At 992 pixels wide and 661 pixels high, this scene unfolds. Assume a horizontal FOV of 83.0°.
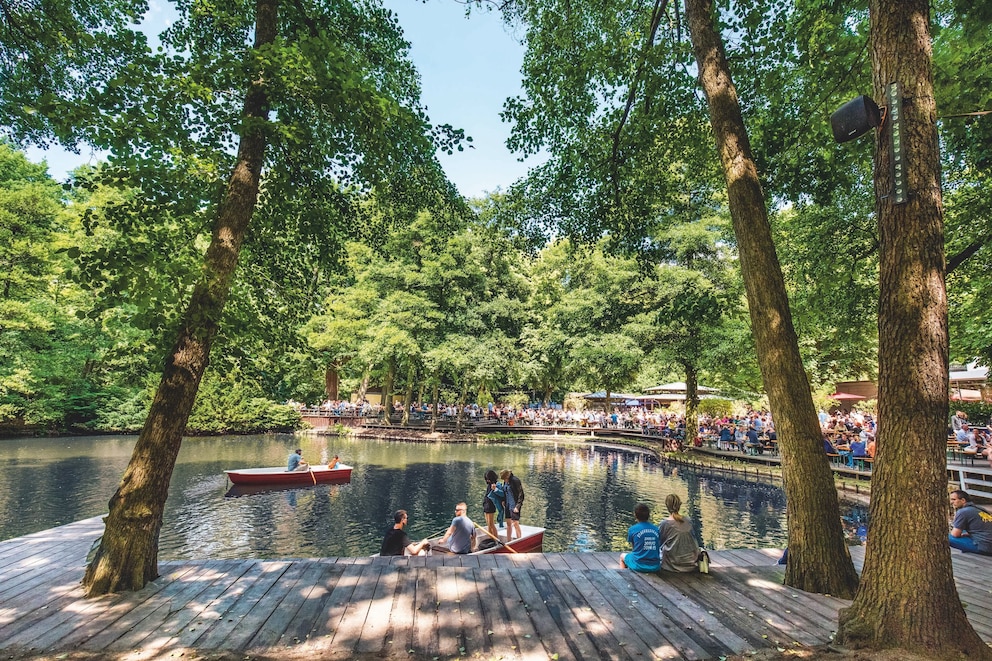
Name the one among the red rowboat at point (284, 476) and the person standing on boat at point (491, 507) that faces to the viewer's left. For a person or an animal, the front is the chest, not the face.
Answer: the red rowboat

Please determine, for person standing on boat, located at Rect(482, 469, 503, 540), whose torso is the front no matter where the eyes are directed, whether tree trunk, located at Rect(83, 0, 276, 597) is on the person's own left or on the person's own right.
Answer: on the person's own right

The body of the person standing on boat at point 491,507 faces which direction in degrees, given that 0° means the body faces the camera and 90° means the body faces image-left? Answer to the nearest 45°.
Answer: approximately 270°

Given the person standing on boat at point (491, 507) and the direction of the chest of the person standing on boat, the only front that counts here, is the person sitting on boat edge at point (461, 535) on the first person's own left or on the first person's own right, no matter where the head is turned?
on the first person's own right

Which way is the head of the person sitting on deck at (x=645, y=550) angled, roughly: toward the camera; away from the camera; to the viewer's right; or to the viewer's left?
away from the camera

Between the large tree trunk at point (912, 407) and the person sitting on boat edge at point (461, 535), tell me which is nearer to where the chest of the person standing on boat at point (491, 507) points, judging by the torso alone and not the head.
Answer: the large tree trunk

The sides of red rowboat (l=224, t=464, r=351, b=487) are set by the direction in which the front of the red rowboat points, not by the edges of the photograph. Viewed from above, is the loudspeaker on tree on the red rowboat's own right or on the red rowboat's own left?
on the red rowboat's own left

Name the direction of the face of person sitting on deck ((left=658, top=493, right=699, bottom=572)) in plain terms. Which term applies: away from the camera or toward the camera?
away from the camera

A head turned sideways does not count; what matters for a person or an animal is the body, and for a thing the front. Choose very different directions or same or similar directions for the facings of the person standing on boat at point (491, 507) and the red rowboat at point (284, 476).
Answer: very different directions

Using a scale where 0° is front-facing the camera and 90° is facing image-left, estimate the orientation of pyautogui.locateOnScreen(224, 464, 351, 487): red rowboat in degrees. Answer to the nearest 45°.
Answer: approximately 90°

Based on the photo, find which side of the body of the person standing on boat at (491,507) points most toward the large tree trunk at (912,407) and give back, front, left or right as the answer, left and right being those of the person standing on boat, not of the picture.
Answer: right
